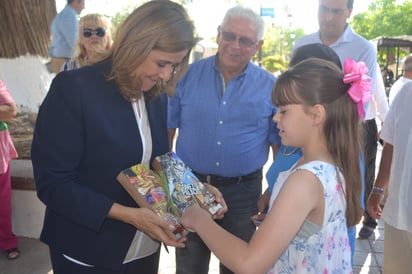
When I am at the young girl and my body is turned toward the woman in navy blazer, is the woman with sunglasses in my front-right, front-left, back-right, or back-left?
front-right

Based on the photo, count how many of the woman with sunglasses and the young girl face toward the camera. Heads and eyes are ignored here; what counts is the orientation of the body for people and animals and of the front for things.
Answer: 1

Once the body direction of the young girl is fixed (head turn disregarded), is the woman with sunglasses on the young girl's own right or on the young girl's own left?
on the young girl's own right

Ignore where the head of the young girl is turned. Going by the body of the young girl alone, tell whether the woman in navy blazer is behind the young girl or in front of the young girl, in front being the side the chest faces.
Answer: in front

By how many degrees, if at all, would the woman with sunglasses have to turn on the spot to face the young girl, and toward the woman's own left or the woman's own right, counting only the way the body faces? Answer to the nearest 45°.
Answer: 0° — they already face them

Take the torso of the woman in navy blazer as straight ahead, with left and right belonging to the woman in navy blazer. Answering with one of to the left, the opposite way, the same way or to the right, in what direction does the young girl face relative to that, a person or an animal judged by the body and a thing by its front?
the opposite way

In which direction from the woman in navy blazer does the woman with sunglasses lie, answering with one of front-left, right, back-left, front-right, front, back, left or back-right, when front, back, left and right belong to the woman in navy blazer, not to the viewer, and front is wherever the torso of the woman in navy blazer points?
back-left

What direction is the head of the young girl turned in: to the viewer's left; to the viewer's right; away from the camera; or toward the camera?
to the viewer's left

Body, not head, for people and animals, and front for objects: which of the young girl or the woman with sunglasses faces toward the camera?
the woman with sunglasses

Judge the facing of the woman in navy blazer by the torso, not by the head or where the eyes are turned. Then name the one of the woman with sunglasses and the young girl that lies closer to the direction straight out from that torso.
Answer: the young girl

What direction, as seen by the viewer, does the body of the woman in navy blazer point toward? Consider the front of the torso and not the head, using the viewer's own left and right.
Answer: facing the viewer and to the right of the viewer

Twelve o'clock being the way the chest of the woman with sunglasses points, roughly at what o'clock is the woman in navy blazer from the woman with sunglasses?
The woman in navy blazer is roughly at 12 o'clock from the woman with sunglasses.

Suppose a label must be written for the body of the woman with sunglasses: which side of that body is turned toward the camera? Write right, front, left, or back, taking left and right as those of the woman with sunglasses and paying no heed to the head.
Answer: front

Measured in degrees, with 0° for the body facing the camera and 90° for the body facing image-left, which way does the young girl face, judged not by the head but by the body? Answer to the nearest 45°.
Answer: approximately 90°

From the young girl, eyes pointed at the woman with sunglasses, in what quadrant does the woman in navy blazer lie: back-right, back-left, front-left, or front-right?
front-left
